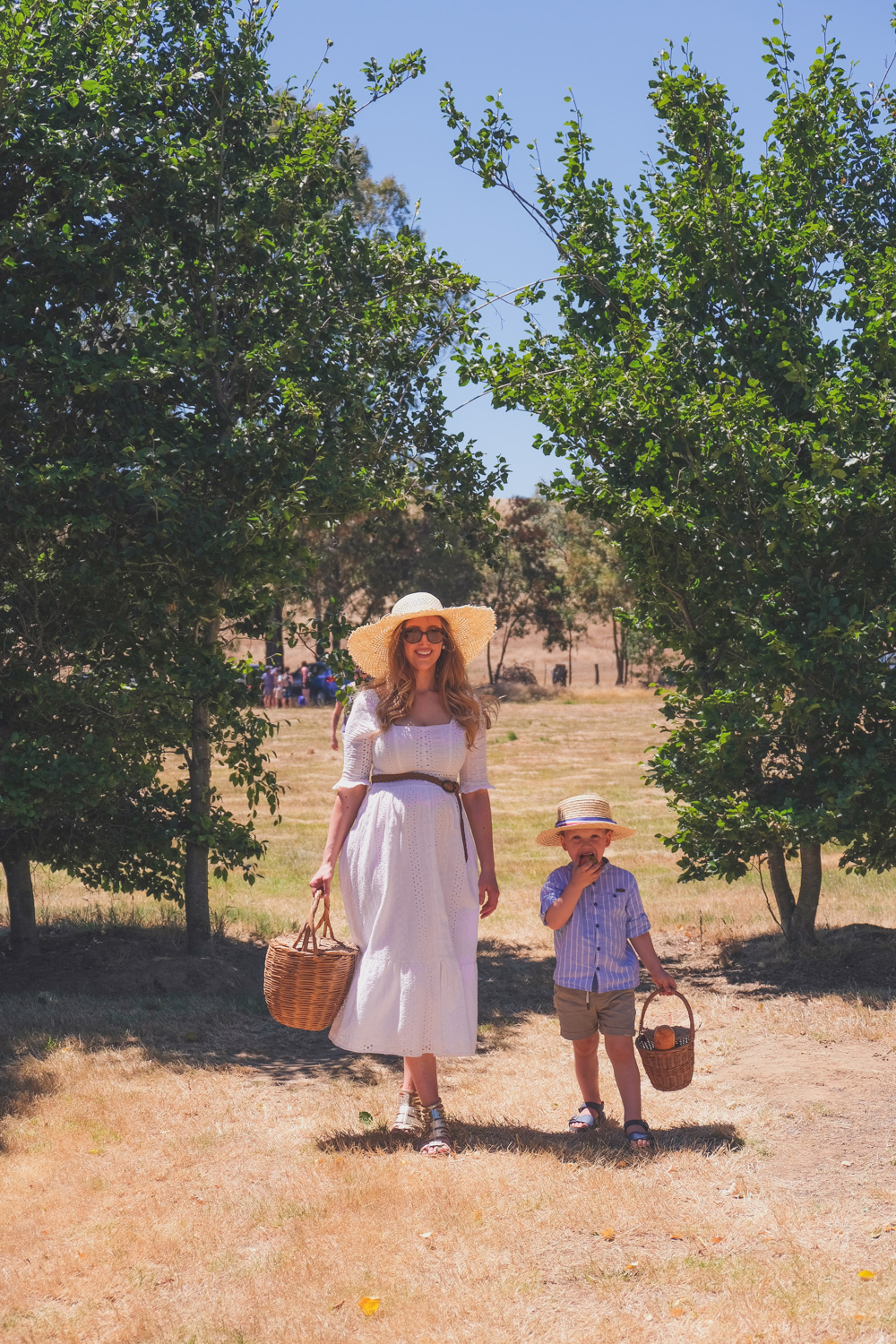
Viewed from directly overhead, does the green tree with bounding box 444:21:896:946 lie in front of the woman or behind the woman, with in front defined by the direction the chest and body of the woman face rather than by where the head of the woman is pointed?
behind

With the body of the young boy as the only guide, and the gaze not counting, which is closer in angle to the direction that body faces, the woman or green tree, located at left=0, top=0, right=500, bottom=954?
the woman

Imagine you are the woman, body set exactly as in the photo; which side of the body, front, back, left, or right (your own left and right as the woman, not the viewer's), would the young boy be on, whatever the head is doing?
left

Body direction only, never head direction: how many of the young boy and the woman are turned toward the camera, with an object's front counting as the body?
2

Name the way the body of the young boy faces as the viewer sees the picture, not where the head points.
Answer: toward the camera

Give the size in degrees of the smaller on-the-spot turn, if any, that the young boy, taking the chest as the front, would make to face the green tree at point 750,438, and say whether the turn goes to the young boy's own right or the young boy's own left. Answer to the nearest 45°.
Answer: approximately 180°

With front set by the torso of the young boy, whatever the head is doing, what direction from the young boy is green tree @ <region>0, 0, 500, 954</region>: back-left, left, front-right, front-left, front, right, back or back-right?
back-right

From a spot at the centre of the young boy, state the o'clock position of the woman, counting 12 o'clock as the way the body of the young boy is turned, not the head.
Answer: The woman is roughly at 3 o'clock from the young boy.

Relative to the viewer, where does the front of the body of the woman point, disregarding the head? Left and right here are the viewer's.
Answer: facing the viewer

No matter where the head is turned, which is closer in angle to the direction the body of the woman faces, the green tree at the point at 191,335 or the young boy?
the young boy
